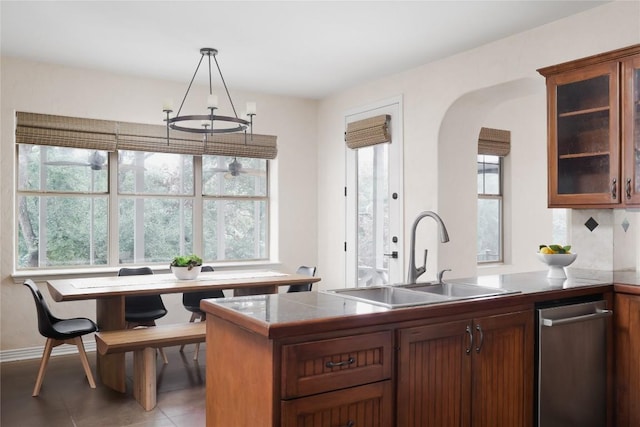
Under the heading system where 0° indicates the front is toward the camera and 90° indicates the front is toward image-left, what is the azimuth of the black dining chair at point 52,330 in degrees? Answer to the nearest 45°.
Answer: approximately 270°

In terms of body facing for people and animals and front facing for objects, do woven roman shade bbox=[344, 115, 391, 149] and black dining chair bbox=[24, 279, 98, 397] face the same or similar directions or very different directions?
very different directions

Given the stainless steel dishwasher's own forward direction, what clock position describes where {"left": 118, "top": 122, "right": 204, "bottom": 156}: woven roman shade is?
The woven roman shade is roughly at 5 o'clock from the stainless steel dishwasher.

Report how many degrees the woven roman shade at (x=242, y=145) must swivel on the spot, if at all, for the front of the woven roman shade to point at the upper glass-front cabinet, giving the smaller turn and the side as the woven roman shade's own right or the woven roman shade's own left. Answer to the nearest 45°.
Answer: approximately 45° to the woven roman shade's own left

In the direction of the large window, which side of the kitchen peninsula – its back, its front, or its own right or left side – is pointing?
back

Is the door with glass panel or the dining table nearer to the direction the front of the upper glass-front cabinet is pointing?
the dining table

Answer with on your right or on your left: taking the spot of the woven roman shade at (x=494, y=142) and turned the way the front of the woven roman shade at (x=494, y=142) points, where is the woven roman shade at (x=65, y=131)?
on your right

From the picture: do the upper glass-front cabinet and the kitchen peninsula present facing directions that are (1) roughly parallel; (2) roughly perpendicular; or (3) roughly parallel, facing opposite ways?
roughly perpendicular

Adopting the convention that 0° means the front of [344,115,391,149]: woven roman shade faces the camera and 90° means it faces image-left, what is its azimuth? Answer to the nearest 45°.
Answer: approximately 45°

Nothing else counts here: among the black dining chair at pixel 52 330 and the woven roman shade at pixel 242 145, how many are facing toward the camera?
1
